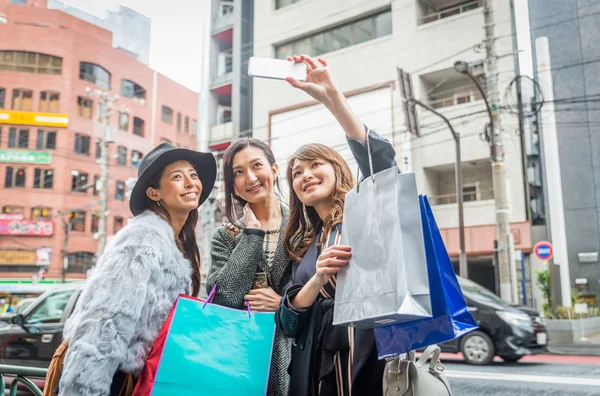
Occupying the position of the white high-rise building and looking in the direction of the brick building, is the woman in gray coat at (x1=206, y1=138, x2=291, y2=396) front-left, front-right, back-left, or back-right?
back-left

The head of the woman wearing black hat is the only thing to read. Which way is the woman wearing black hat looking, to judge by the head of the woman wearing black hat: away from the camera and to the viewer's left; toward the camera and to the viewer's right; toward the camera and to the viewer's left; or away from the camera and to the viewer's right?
toward the camera and to the viewer's right

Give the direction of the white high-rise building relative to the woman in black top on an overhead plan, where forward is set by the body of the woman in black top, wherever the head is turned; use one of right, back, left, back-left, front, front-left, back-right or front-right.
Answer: back

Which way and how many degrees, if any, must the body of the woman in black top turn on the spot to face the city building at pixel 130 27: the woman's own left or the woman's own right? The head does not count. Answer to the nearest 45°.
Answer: approximately 135° to the woman's own right

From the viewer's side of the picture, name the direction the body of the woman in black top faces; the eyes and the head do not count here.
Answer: toward the camera

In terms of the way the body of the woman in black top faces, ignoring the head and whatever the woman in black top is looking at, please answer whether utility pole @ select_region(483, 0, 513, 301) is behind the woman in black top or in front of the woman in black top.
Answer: behind
